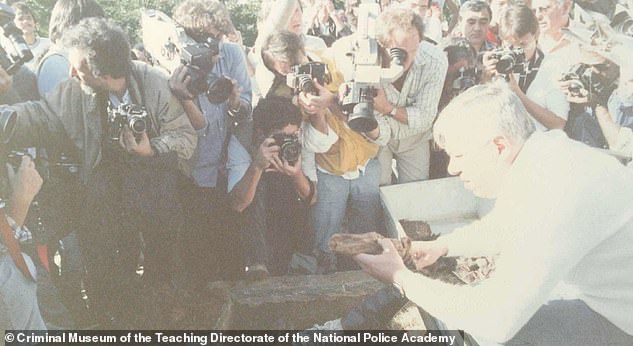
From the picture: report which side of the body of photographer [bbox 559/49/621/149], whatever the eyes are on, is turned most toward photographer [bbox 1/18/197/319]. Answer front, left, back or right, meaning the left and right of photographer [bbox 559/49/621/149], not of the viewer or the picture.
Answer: front

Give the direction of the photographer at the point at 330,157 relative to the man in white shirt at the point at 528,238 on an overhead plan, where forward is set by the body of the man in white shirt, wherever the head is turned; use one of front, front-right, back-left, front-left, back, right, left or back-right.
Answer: front

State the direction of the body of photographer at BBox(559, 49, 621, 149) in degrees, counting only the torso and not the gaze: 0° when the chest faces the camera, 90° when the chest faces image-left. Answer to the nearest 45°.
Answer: approximately 45°

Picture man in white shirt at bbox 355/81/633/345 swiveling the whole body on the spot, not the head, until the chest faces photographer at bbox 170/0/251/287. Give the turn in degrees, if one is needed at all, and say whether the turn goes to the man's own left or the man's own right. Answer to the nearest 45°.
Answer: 0° — they already face them

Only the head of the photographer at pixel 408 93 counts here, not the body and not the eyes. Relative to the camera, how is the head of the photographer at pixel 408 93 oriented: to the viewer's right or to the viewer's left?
to the viewer's left

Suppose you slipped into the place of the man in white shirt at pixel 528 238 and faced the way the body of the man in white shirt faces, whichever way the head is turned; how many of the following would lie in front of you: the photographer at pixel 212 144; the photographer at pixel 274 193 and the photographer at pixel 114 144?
3

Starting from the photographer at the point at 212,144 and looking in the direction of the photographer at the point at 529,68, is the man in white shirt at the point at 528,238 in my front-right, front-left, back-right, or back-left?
front-right

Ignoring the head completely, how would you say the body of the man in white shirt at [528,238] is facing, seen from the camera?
to the viewer's left

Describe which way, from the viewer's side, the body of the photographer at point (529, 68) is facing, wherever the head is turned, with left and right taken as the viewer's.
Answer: facing the viewer and to the left of the viewer

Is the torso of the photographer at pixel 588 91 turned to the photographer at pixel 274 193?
yes

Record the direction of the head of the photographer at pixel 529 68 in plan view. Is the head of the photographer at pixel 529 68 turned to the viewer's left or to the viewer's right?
to the viewer's left

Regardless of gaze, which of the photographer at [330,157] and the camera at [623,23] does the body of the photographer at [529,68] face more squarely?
the photographer

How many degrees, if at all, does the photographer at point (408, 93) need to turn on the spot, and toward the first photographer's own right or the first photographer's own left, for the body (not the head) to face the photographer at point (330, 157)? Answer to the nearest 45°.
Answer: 0° — they already face them

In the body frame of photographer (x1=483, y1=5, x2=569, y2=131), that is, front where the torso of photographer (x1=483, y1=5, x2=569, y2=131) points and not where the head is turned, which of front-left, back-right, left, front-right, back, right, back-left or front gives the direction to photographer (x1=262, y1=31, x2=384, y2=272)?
front

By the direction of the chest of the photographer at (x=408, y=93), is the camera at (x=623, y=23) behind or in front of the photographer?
behind
